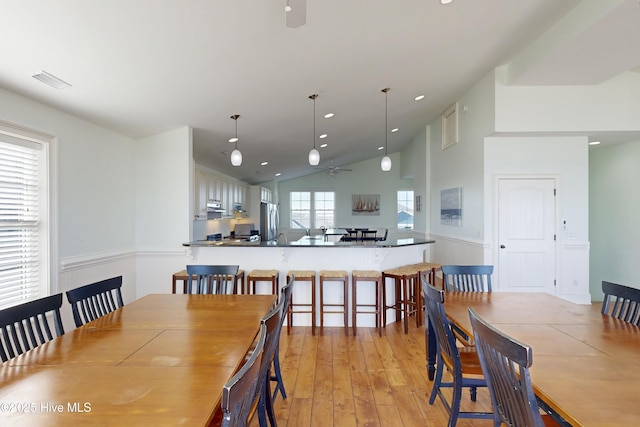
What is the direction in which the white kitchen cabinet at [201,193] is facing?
to the viewer's right

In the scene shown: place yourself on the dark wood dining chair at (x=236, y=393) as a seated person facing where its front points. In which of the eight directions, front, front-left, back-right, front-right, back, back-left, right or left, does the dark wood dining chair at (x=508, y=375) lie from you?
back

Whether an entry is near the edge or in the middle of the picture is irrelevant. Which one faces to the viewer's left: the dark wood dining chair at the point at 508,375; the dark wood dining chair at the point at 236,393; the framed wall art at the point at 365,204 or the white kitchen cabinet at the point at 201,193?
the dark wood dining chair at the point at 236,393

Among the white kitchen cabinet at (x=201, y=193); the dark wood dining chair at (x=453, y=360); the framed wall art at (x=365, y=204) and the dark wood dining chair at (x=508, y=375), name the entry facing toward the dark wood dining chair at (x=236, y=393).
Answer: the framed wall art

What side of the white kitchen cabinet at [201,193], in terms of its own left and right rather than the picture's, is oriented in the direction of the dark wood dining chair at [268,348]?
right

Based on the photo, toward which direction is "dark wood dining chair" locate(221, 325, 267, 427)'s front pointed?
to the viewer's left

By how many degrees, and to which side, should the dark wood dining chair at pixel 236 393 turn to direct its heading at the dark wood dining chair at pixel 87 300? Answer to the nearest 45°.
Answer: approximately 45° to its right

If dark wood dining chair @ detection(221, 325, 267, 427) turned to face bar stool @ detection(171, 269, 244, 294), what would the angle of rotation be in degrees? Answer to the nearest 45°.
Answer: approximately 90° to its right

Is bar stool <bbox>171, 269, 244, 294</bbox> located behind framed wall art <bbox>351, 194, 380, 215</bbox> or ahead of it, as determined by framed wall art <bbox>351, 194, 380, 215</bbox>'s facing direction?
ahead

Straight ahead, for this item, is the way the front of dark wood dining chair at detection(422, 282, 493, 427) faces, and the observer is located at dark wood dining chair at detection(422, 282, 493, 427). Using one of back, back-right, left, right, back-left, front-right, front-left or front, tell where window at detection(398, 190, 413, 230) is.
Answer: front-left

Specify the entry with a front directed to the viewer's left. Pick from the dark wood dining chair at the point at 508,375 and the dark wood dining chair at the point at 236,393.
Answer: the dark wood dining chair at the point at 236,393

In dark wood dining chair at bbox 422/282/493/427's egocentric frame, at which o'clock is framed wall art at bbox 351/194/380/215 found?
The framed wall art is roughly at 10 o'clock from the dark wood dining chair.
